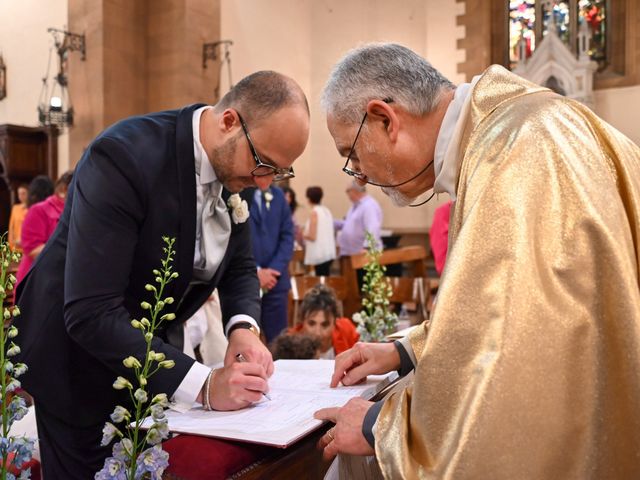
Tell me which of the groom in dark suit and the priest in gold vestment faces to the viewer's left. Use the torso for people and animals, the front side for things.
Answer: the priest in gold vestment

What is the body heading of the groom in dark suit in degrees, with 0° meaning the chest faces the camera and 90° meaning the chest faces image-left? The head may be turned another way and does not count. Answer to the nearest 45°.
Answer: approximately 315°

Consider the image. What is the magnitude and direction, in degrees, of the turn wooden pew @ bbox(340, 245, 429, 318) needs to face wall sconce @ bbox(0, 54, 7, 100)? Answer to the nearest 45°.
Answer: approximately 135° to its right

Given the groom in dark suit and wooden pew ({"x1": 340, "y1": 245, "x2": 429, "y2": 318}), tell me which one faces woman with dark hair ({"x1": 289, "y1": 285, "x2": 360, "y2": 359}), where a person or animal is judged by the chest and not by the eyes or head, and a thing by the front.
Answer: the wooden pew

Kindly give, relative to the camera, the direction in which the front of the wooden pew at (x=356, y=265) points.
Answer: facing the viewer

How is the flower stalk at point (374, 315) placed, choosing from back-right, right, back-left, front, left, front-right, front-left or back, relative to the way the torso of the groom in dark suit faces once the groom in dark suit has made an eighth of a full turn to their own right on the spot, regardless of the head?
back-left

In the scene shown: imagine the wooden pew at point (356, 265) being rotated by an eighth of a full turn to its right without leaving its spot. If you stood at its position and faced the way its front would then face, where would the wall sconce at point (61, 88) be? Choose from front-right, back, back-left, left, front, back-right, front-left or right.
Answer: right

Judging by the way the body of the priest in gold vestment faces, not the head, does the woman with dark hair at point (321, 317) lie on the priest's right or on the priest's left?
on the priest's right

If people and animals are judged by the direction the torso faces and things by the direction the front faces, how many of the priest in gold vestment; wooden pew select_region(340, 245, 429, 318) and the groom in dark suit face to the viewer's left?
1

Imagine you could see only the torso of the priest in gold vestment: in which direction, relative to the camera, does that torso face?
to the viewer's left

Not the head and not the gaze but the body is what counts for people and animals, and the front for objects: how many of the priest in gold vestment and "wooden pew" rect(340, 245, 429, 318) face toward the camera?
1

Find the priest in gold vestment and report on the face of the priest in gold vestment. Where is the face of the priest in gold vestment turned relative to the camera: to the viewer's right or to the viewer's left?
to the viewer's left

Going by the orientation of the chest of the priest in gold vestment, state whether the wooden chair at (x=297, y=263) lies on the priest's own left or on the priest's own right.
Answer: on the priest's own right
